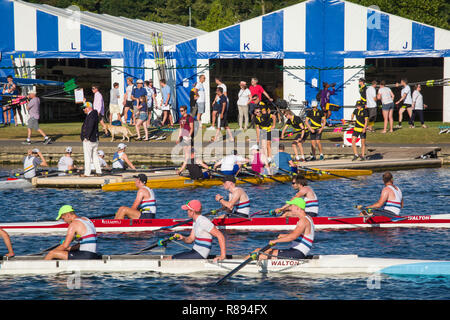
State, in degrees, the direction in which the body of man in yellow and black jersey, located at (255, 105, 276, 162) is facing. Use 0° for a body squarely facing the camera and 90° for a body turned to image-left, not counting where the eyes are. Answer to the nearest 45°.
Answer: approximately 45°

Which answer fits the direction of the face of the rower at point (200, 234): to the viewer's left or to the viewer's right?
to the viewer's left

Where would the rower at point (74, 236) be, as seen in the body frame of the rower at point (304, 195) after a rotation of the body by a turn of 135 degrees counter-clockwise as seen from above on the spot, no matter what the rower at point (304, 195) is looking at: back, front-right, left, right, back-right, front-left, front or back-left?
right

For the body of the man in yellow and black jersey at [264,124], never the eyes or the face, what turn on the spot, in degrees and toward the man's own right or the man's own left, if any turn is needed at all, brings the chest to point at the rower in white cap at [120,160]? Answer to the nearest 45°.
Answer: approximately 45° to the man's own right

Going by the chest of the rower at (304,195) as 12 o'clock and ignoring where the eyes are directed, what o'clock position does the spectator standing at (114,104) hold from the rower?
The spectator standing is roughly at 2 o'clock from the rower.

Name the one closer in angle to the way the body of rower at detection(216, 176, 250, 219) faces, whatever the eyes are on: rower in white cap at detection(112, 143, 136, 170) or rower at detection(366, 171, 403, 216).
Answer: the rower in white cap

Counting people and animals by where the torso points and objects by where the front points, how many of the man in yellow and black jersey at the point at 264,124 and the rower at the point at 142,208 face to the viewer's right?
0

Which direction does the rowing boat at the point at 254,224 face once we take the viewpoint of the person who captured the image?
facing to the right of the viewer

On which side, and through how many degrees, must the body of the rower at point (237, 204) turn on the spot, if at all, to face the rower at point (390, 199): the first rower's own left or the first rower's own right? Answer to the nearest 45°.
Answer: approximately 180°

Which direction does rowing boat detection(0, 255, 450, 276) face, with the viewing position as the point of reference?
facing to the right of the viewer

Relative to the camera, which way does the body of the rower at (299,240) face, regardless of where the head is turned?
to the viewer's left
